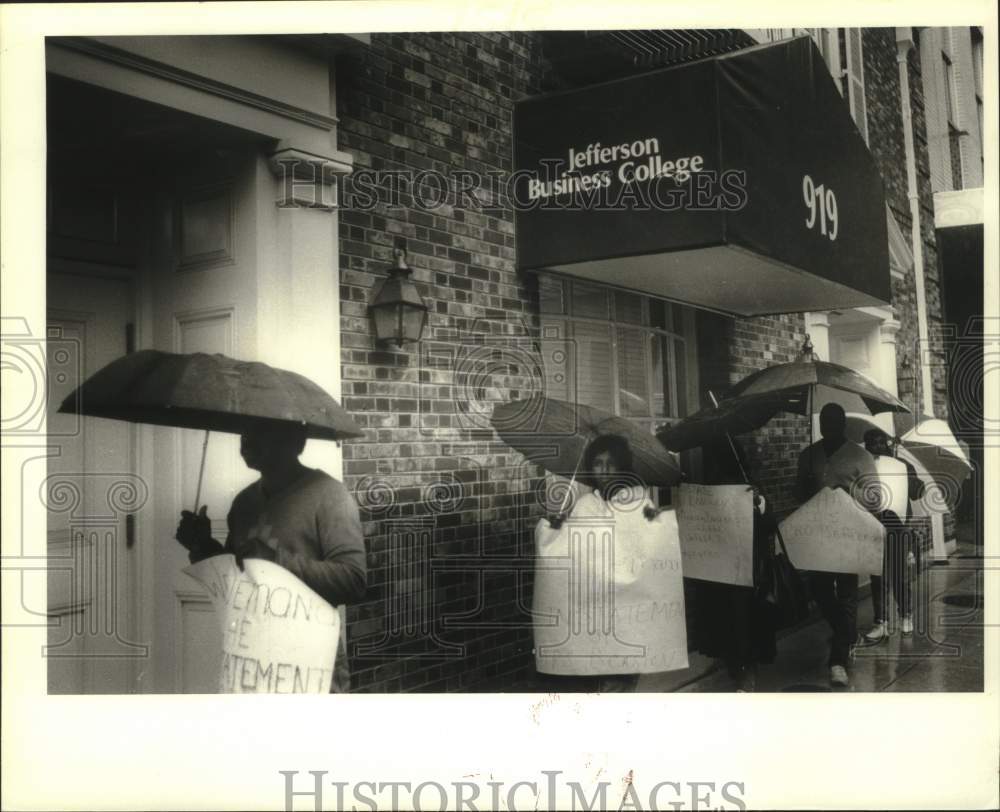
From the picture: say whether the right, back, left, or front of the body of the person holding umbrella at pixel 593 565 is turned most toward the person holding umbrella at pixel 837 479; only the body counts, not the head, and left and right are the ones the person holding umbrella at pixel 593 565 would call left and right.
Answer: back

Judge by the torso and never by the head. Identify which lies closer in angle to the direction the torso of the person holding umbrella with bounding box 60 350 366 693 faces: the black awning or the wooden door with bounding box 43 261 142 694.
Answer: the wooden door

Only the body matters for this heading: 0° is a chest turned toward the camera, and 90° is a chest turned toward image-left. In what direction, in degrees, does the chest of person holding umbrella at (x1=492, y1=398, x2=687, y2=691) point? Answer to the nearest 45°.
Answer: approximately 0°

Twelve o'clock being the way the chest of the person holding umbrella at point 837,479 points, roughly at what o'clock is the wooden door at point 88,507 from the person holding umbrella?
The wooden door is roughly at 2 o'clock from the person holding umbrella.

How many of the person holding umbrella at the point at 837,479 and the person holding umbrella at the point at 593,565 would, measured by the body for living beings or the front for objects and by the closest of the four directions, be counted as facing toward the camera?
2
